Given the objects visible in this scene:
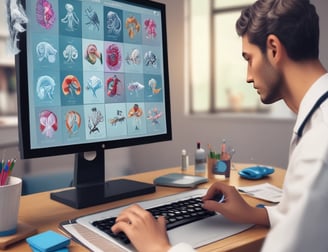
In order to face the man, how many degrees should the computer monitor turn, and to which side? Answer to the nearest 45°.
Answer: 0° — it already faces them

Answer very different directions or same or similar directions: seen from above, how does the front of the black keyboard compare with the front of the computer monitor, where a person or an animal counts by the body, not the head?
same or similar directions

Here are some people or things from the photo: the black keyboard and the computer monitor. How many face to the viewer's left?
0

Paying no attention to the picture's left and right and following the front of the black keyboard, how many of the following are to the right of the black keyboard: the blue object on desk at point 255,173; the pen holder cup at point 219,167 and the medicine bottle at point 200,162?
0

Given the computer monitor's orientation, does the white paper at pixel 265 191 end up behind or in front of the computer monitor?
in front

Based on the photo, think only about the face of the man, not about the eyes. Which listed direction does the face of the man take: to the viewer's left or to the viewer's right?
to the viewer's left

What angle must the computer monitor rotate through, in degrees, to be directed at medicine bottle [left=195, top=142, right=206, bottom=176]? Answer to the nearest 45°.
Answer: approximately 90° to its left

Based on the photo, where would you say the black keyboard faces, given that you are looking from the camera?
facing the viewer and to the right of the viewer

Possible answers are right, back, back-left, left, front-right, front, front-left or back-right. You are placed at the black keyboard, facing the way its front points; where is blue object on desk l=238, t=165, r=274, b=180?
left

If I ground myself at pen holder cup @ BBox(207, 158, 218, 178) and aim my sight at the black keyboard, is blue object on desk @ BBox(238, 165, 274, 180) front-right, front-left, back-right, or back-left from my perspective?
back-left
